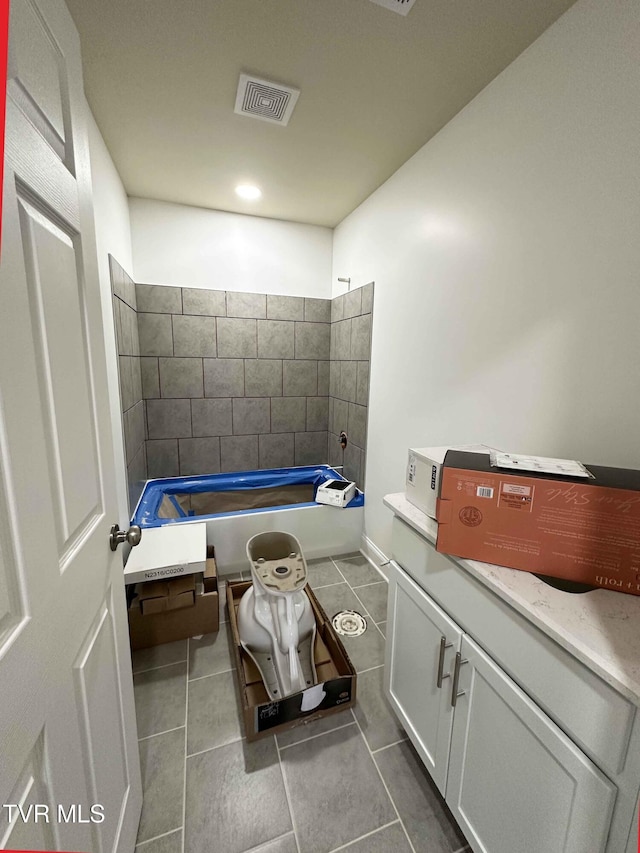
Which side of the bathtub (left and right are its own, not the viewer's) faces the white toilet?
front

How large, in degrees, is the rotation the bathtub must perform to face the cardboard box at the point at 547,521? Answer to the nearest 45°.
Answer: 0° — it already faces it

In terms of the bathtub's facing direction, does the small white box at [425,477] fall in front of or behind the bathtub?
in front

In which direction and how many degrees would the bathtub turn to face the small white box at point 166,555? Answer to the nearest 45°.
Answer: approximately 45° to its right

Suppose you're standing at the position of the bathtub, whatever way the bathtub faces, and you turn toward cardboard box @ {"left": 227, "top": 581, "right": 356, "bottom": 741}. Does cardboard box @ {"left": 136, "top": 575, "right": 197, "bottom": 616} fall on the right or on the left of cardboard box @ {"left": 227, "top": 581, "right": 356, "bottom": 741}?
right

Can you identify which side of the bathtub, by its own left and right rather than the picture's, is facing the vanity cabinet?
front

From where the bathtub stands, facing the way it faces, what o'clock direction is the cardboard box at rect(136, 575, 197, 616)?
The cardboard box is roughly at 1 o'clock from the bathtub.

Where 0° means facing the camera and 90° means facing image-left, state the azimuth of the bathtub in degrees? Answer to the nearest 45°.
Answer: approximately 0°

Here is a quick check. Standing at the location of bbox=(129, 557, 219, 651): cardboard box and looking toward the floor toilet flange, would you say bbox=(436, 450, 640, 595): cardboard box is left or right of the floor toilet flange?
right

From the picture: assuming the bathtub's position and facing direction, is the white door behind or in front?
in front
